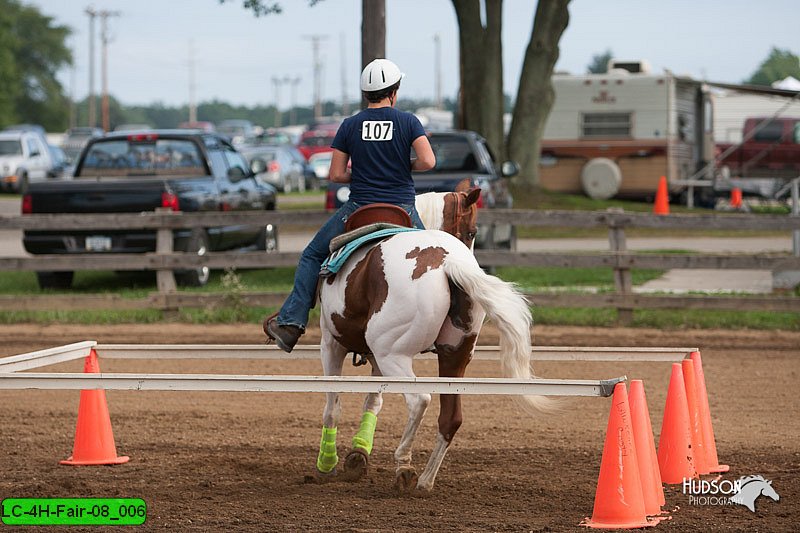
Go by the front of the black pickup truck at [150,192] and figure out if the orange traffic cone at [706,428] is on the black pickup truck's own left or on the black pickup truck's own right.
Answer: on the black pickup truck's own right

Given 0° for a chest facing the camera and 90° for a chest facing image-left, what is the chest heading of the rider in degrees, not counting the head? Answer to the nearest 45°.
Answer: approximately 180°

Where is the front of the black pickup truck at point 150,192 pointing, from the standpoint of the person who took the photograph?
facing away from the viewer and to the right of the viewer

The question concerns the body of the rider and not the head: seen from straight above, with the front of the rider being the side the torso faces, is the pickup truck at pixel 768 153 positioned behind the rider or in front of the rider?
in front

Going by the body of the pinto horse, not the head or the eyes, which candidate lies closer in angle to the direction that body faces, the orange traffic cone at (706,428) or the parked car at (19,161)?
the parked car

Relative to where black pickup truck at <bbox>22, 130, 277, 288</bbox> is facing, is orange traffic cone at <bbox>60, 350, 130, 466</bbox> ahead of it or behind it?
behind

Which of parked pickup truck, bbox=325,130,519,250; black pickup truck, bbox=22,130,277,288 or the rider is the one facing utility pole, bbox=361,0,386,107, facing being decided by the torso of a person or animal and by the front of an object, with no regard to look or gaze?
the rider

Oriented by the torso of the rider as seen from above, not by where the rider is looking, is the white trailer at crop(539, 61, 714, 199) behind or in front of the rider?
in front

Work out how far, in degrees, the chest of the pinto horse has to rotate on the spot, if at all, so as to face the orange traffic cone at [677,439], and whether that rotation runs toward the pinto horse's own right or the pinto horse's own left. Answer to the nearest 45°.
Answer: approximately 135° to the pinto horse's own right

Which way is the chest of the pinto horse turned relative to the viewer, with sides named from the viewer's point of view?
facing away from the viewer and to the left of the viewer
